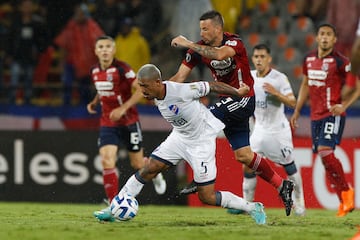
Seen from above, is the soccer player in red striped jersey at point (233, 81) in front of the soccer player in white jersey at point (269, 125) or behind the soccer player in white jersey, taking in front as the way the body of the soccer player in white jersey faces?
in front

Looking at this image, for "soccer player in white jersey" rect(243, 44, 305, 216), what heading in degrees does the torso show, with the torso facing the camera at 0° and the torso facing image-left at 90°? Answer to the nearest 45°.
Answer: approximately 45°

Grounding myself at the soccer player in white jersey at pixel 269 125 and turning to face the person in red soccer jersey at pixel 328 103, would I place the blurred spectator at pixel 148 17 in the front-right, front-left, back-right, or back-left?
back-left

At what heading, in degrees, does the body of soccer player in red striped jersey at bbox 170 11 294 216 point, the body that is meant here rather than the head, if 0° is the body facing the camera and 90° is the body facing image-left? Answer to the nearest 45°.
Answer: approximately 45°

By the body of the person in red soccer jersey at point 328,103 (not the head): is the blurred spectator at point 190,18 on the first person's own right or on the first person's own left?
on the first person's own right

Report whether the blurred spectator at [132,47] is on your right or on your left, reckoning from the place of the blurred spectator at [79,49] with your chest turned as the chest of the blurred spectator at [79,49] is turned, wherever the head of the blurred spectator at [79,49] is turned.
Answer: on your left

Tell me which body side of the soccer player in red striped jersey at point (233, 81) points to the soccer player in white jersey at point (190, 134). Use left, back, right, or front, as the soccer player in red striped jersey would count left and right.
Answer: front

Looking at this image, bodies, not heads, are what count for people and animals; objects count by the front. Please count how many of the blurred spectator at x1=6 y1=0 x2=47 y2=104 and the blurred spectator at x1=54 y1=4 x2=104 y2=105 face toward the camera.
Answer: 2

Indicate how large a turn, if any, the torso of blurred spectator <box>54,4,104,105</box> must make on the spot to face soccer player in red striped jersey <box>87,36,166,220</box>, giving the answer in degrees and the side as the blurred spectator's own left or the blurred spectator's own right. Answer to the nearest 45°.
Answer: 0° — they already face them

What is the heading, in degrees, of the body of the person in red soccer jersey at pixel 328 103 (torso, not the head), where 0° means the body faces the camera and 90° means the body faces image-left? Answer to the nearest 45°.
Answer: approximately 45°

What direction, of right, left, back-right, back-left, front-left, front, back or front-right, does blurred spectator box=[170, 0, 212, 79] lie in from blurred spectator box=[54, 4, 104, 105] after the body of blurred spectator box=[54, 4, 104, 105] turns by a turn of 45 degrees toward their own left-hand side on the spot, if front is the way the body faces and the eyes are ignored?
front-left
